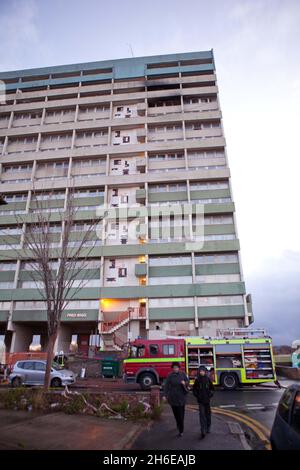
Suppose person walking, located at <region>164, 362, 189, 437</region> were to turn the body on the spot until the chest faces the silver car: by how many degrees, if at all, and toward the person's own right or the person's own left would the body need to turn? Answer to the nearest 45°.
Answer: approximately 135° to the person's own right

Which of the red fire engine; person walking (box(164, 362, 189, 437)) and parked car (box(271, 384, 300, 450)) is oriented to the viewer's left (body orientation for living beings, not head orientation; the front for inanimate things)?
the red fire engine

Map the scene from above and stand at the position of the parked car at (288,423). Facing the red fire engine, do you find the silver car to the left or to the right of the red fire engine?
left

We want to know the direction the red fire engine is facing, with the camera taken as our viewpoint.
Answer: facing to the left of the viewer

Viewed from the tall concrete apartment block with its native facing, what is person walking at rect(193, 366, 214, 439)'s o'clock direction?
The person walking is roughly at 12 o'clock from the tall concrete apartment block.

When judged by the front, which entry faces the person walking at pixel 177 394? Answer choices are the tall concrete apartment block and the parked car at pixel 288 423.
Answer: the tall concrete apartment block

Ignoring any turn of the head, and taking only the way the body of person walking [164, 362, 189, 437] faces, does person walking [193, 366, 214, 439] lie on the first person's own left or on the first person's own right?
on the first person's own left

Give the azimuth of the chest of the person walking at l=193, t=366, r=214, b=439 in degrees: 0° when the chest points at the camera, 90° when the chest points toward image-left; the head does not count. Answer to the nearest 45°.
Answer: approximately 0°

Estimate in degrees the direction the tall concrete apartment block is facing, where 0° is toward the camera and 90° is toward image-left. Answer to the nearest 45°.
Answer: approximately 0°
